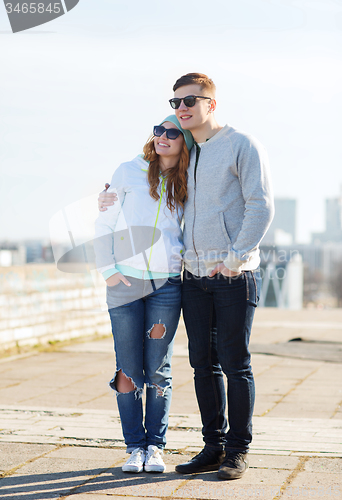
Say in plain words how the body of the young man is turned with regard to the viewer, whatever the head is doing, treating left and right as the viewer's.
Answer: facing the viewer and to the left of the viewer

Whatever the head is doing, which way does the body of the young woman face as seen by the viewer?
toward the camera

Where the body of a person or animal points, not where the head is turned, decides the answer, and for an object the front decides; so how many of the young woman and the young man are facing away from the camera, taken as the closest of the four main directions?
0
